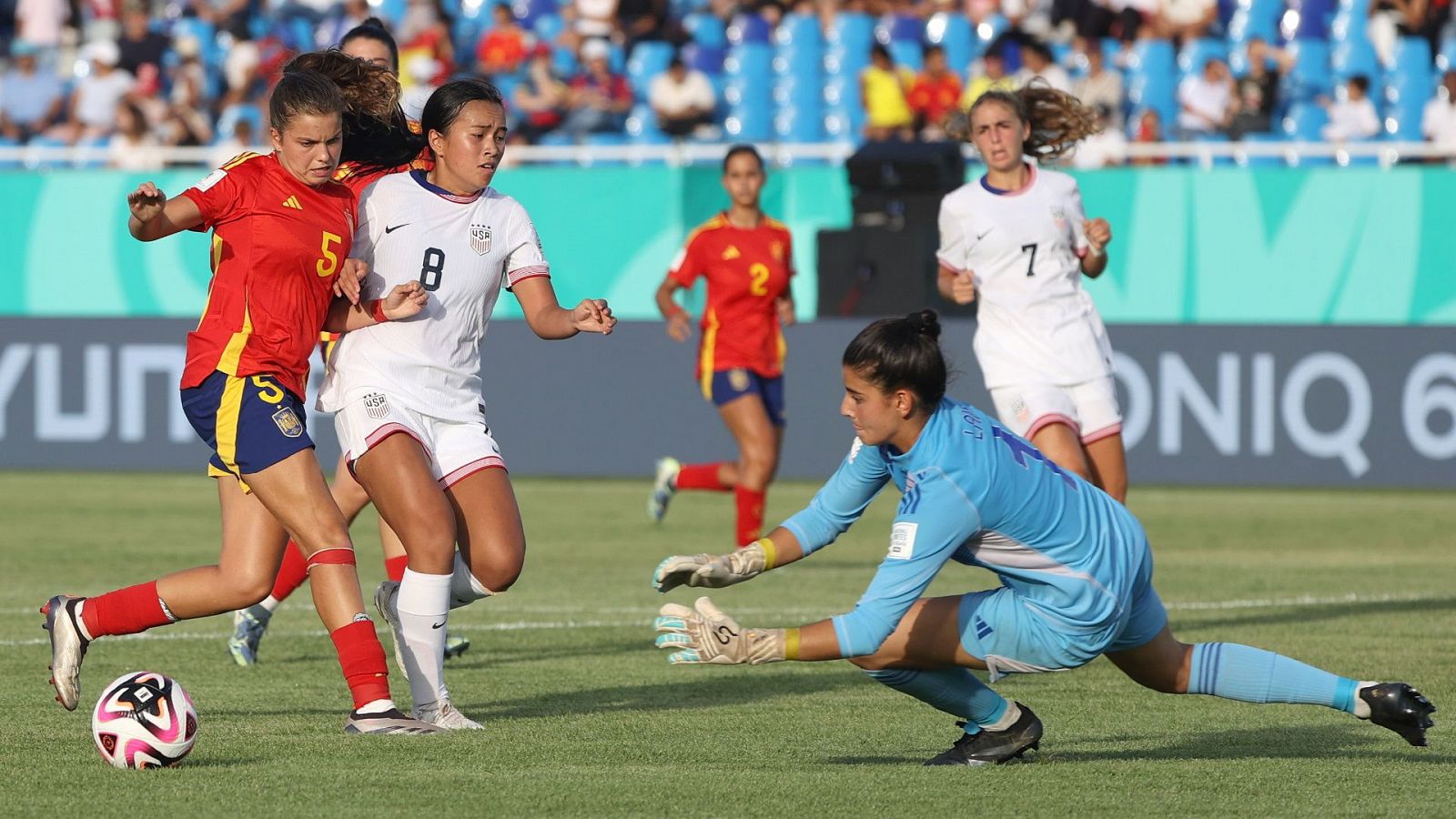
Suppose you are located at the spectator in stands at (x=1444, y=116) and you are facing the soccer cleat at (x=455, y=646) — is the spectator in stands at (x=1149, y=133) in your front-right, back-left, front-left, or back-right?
front-right

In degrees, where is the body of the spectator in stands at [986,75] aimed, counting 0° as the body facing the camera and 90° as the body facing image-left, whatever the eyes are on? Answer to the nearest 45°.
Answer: approximately 0°

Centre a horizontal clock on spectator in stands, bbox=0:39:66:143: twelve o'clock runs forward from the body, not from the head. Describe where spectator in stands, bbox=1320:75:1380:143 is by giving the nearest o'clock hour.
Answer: spectator in stands, bbox=1320:75:1380:143 is roughly at 10 o'clock from spectator in stands, bbox=0:39:66:143.

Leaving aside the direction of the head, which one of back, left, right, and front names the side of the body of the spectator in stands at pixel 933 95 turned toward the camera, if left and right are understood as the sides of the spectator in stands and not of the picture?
front

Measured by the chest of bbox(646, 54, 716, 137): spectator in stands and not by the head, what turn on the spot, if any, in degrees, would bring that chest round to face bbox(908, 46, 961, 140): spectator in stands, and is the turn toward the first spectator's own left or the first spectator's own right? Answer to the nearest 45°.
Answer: approximately 90° to the first spectator's own left

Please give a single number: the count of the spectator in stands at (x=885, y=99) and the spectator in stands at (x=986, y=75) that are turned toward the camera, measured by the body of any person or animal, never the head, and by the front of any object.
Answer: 2

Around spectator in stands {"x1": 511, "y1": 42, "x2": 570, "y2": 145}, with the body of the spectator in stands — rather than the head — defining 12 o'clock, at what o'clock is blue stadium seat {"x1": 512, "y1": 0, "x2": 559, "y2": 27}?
The blue stadium seat is roughly at 6 o'clock from the spectator in stands.

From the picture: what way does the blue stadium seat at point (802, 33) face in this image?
toward the camera

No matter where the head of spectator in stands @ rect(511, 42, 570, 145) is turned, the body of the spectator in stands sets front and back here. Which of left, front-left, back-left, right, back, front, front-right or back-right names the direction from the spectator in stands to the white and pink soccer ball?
front

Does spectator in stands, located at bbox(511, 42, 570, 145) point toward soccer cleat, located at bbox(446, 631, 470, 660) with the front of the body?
yes

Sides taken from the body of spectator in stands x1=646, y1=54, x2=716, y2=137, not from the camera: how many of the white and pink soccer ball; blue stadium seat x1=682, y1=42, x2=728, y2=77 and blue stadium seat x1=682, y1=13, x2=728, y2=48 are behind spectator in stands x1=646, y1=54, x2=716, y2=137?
2

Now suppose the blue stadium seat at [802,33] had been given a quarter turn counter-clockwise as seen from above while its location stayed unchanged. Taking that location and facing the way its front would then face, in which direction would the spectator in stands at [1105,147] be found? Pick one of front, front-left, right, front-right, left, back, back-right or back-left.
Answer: front-right

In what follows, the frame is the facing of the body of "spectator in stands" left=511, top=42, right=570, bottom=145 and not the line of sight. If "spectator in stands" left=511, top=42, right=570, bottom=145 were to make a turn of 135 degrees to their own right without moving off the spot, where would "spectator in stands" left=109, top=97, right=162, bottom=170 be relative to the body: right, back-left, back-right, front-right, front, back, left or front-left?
front-left
